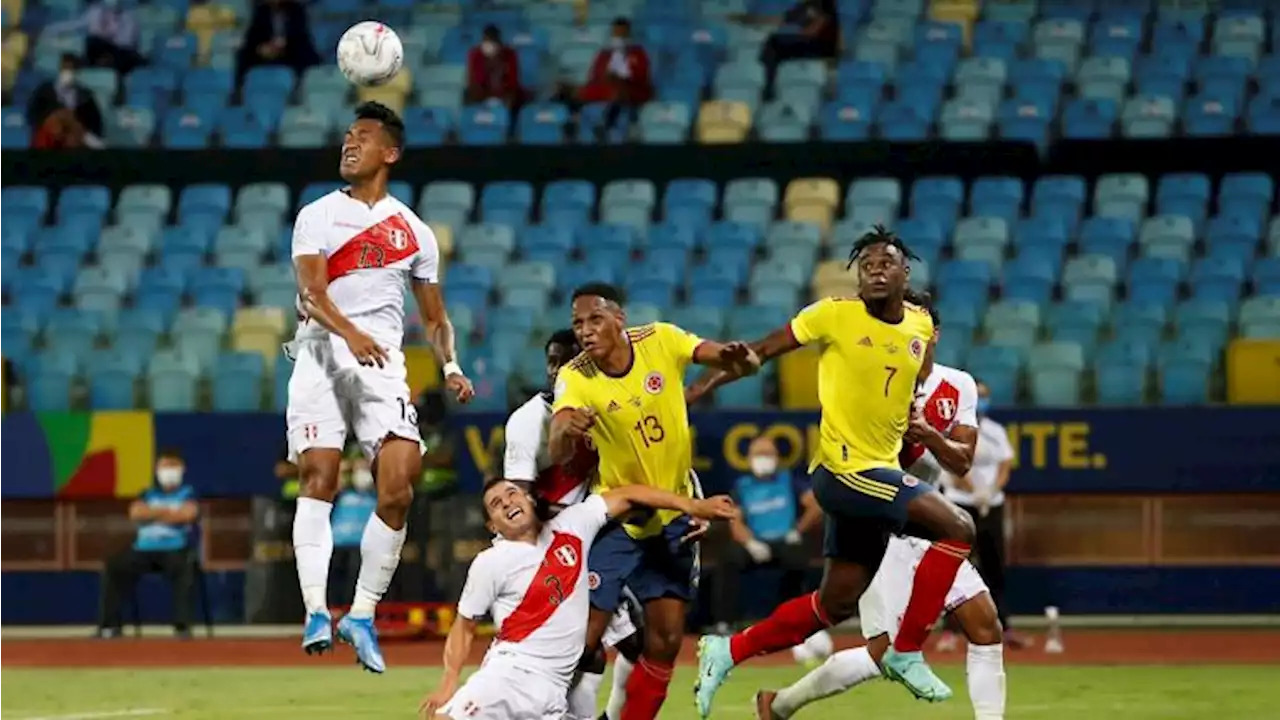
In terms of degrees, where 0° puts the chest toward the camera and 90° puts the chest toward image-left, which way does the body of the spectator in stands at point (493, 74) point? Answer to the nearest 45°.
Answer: approximately 0°

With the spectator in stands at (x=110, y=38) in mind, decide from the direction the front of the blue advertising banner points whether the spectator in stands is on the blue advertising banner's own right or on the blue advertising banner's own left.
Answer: on the blue advertising banner's own right

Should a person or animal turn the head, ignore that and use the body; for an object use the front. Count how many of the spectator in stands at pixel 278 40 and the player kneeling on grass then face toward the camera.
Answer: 2

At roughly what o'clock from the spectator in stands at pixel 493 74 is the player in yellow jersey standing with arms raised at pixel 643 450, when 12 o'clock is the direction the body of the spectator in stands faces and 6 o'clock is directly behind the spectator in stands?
The player in yellow jersey standing with arms raised is roughly at 12 o'clock from the spectator in stands.
